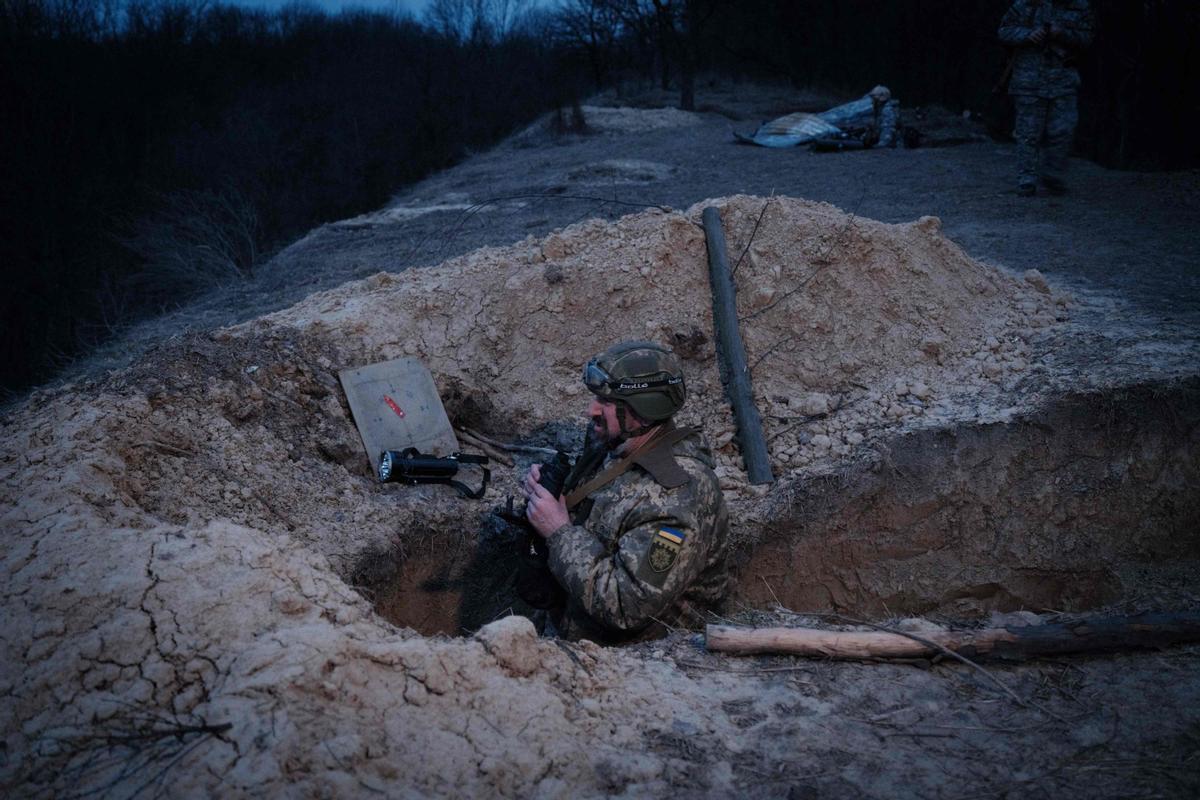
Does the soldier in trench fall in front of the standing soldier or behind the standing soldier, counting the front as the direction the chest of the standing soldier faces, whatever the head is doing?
in front

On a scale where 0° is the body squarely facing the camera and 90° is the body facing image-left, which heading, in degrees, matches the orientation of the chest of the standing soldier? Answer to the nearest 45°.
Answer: approximately 0°

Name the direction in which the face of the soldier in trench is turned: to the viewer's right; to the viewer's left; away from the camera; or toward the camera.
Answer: to the viewer's left

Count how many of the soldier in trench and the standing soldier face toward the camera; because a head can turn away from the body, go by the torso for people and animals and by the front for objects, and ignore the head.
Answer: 1

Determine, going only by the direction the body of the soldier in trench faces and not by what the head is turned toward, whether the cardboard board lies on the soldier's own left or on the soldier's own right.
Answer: on the soldier's own right

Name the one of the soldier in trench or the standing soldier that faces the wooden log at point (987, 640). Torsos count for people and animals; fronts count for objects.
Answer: the standing soldier

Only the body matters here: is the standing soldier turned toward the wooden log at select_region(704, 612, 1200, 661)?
yes

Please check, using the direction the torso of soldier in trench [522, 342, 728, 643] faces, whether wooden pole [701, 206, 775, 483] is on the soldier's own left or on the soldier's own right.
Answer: on the soldier's own right

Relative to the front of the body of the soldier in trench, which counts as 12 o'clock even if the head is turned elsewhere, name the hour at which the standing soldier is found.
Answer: The standing soldier is roughly at 4 o'clock from the soldier in trench.

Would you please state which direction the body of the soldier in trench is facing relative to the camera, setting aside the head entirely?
to the viewer's left
